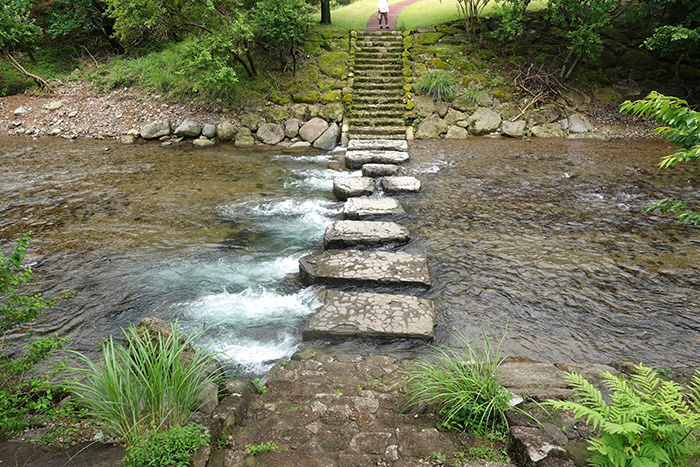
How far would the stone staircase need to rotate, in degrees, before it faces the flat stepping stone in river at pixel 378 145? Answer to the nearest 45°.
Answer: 0° — it already faces it

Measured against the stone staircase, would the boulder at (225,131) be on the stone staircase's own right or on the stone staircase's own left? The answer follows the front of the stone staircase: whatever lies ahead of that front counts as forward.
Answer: on the stone staircase's own right

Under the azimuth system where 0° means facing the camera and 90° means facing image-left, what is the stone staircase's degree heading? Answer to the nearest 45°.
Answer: approximately 0°

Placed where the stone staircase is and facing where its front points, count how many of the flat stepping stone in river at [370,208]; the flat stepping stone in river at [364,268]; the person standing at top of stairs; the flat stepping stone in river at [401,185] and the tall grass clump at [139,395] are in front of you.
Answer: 4

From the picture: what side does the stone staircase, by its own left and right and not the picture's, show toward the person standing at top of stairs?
back

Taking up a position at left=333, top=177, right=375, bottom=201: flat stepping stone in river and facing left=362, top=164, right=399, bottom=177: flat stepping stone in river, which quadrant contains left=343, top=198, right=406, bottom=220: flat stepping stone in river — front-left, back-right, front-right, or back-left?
back-right

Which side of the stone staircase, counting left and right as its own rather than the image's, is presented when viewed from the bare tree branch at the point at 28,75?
right

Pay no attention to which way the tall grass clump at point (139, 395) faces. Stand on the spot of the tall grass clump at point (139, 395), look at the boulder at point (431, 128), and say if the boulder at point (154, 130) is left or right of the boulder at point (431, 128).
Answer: left

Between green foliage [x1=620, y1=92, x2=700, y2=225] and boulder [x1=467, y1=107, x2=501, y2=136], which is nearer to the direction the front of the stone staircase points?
the green foliage

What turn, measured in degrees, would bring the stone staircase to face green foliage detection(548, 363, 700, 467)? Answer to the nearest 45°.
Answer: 0° — it already faces it

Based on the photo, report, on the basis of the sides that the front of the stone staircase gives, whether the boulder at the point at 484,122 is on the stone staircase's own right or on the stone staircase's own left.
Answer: on the stone staircase's own left

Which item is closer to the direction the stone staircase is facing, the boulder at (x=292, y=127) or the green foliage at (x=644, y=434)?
the green foliage

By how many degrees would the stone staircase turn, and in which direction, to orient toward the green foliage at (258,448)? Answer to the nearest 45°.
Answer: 0° — it already faces it
